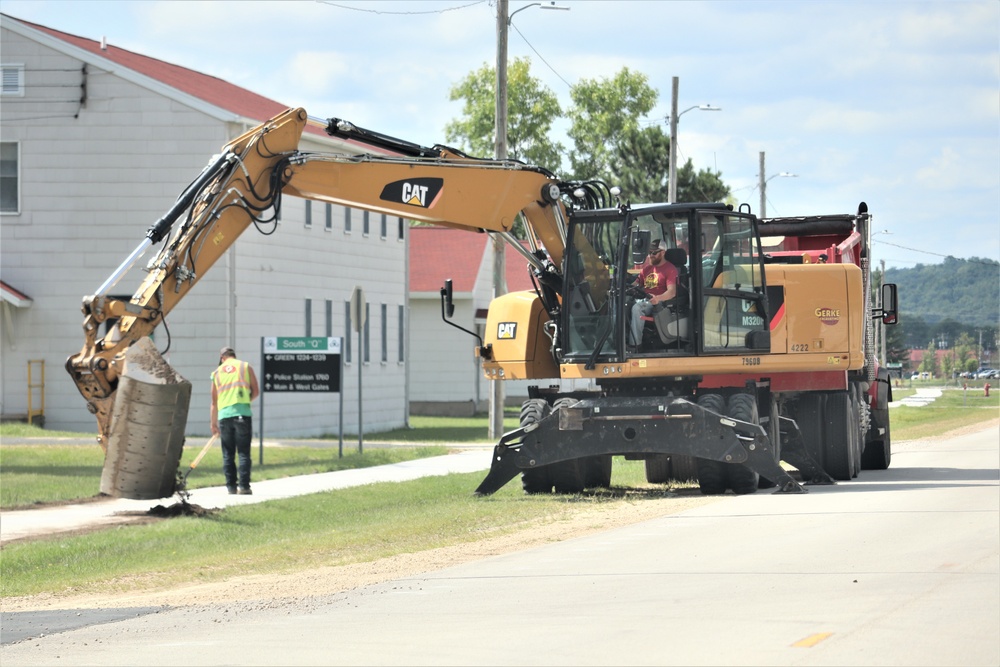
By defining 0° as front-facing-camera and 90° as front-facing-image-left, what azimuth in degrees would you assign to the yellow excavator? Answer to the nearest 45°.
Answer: approximately 45°

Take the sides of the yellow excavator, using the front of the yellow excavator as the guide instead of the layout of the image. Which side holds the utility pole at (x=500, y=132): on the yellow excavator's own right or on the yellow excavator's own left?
on the yellow excavator's own right

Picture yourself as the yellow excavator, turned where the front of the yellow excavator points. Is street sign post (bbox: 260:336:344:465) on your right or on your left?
on your right

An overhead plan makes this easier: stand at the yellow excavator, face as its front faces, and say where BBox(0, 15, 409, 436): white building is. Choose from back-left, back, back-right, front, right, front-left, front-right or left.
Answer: right
